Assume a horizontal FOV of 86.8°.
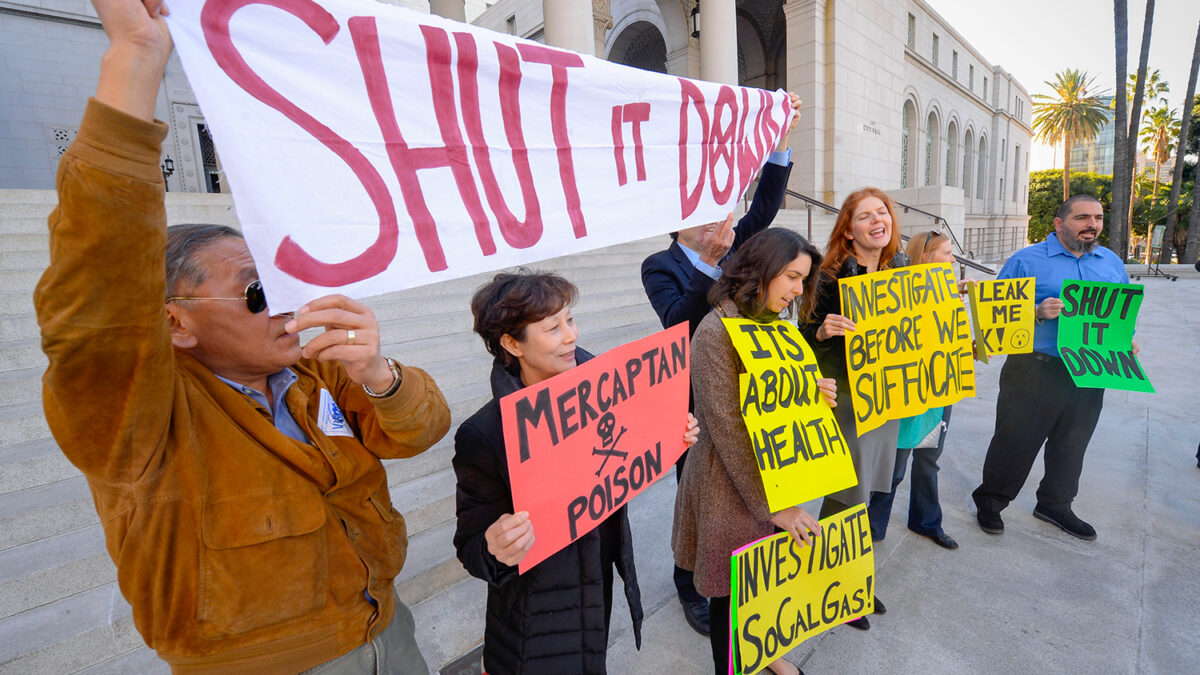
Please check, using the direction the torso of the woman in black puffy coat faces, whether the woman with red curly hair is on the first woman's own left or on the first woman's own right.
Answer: on the first woman's own left

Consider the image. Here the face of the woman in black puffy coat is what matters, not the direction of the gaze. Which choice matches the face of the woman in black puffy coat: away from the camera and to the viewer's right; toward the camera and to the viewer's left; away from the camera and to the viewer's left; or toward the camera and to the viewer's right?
toward the camera and to the viewer's right

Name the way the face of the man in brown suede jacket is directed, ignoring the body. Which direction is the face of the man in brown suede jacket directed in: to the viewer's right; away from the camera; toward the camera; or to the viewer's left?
to the viewer's right

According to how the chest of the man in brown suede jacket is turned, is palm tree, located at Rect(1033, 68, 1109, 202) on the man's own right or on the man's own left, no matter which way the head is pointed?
on the man's own left

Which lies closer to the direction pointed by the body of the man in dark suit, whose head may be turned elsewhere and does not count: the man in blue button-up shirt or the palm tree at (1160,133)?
the man in blue button-up shirt

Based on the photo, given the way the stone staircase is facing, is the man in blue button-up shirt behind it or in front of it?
in front

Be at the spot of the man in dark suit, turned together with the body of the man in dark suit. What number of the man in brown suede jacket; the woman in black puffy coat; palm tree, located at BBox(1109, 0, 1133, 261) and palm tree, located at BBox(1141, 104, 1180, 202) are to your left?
2

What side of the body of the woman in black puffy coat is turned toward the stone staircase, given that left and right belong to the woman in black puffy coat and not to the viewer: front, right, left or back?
back

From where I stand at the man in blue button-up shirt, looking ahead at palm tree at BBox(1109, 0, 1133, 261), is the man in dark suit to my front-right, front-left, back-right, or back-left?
back-left

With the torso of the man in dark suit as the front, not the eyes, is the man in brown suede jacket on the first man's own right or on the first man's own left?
on the first man's own right

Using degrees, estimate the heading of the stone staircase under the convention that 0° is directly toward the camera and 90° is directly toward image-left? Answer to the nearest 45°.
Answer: approximately 315°
